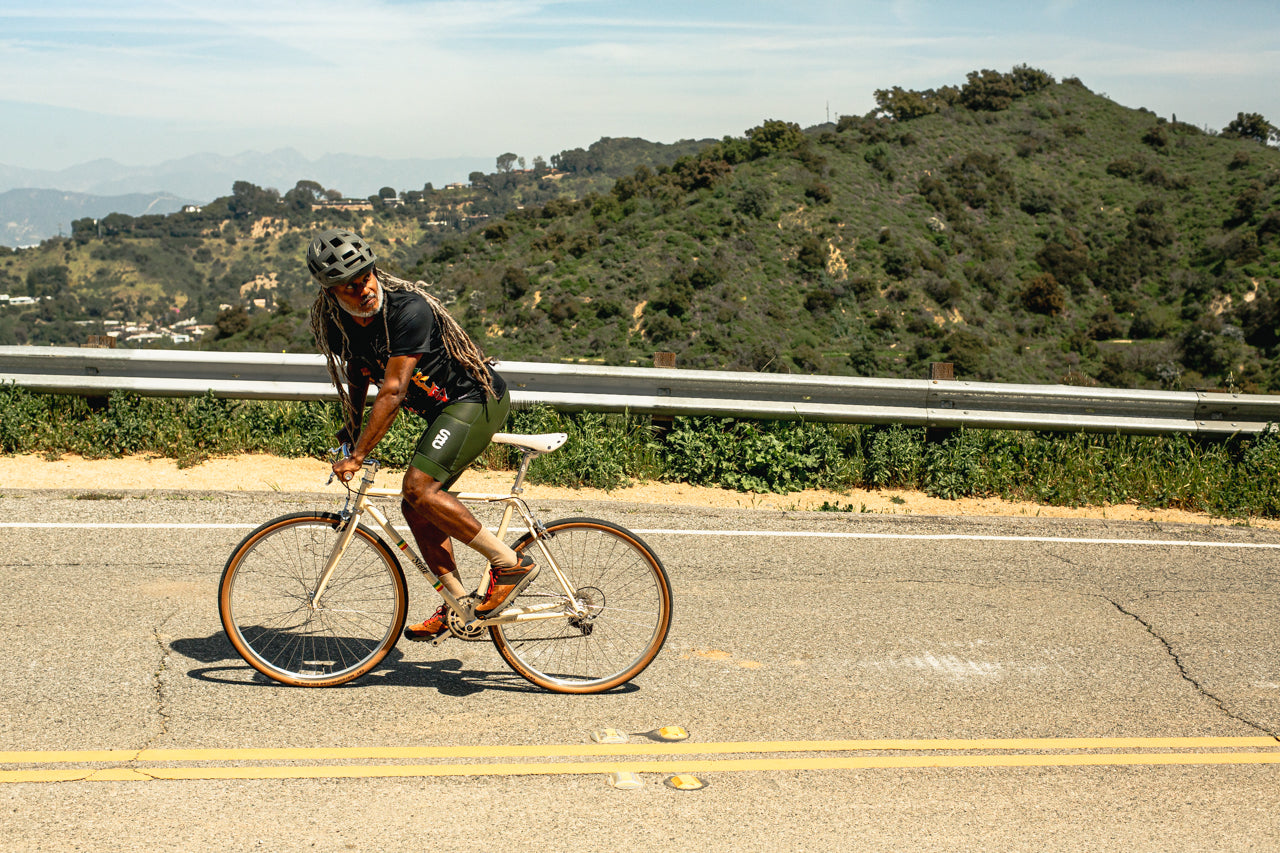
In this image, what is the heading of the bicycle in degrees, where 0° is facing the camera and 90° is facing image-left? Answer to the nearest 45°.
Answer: approximately 90°

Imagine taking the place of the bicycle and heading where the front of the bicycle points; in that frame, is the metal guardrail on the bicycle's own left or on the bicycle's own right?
on the bicycle's own right
